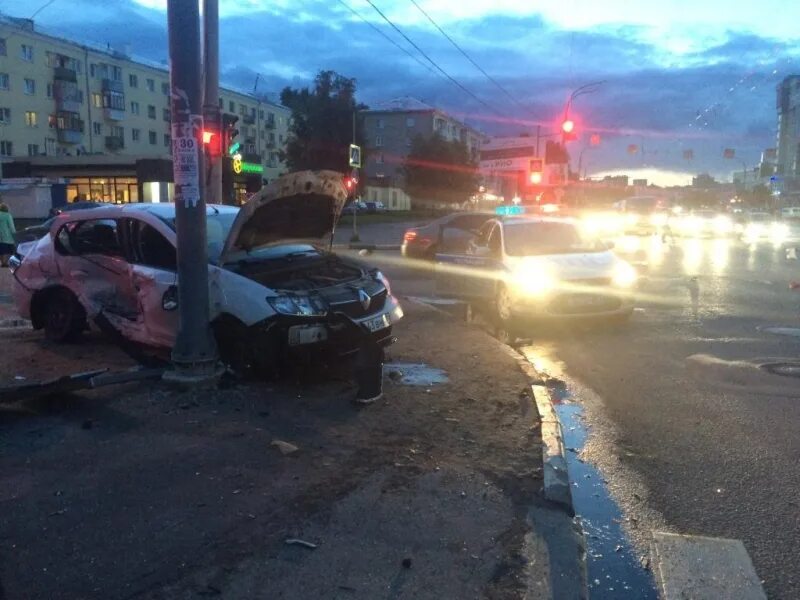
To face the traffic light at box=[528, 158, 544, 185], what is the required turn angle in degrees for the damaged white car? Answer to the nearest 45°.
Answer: approximately 90° to its left

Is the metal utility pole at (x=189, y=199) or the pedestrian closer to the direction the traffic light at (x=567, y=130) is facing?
the metal utility pole

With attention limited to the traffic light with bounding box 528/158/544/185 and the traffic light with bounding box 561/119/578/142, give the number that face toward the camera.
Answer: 2

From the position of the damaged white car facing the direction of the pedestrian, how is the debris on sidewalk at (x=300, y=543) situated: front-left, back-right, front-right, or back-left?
back-left

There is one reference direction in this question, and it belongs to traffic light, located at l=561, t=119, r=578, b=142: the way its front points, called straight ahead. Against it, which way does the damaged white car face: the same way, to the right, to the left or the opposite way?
to the left

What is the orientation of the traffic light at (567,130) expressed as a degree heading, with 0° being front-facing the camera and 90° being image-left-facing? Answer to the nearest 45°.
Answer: approximately 0°

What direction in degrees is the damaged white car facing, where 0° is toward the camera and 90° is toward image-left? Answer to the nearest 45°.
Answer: approximately 315°

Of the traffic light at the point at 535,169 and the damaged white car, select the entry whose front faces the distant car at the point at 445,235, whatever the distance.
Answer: the traffic light

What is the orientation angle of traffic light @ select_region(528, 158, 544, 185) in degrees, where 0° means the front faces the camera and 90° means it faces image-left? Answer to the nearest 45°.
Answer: approximately 0°
